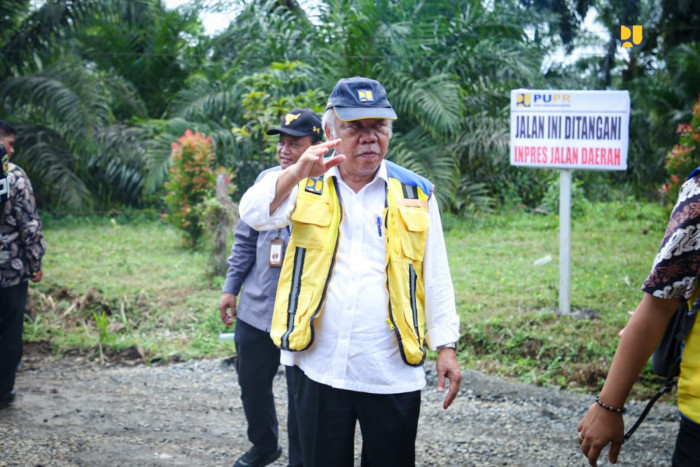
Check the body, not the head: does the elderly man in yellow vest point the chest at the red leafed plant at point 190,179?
no

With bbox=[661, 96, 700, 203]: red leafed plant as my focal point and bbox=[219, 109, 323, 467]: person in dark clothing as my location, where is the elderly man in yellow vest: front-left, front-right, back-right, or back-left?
back-right

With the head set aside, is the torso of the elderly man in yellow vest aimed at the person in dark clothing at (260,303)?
no

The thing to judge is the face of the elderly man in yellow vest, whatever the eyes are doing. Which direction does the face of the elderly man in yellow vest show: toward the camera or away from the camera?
toward the camera

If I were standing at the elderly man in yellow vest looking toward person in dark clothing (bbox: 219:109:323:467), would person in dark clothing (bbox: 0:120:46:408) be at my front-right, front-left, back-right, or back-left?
front-left

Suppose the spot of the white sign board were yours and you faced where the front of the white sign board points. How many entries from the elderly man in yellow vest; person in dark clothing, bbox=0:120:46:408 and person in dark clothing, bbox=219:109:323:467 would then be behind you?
0

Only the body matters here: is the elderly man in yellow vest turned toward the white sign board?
no

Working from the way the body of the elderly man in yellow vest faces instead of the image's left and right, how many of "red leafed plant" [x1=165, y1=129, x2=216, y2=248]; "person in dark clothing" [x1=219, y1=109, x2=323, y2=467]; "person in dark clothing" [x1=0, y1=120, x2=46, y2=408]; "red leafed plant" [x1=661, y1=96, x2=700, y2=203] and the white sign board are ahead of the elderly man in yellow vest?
0

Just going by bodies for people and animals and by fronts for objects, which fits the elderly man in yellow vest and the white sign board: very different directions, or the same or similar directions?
same or similar directions

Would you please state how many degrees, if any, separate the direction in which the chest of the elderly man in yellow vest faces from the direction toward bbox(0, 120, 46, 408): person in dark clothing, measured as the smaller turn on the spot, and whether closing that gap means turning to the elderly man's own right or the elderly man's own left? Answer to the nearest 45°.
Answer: approximately 135° to the elderly man's own right

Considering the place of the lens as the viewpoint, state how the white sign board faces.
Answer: facing the viewer

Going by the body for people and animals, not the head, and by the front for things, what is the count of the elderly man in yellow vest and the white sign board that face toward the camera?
2

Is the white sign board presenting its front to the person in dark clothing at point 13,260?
no

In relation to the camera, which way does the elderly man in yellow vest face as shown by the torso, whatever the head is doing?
toward the camera
